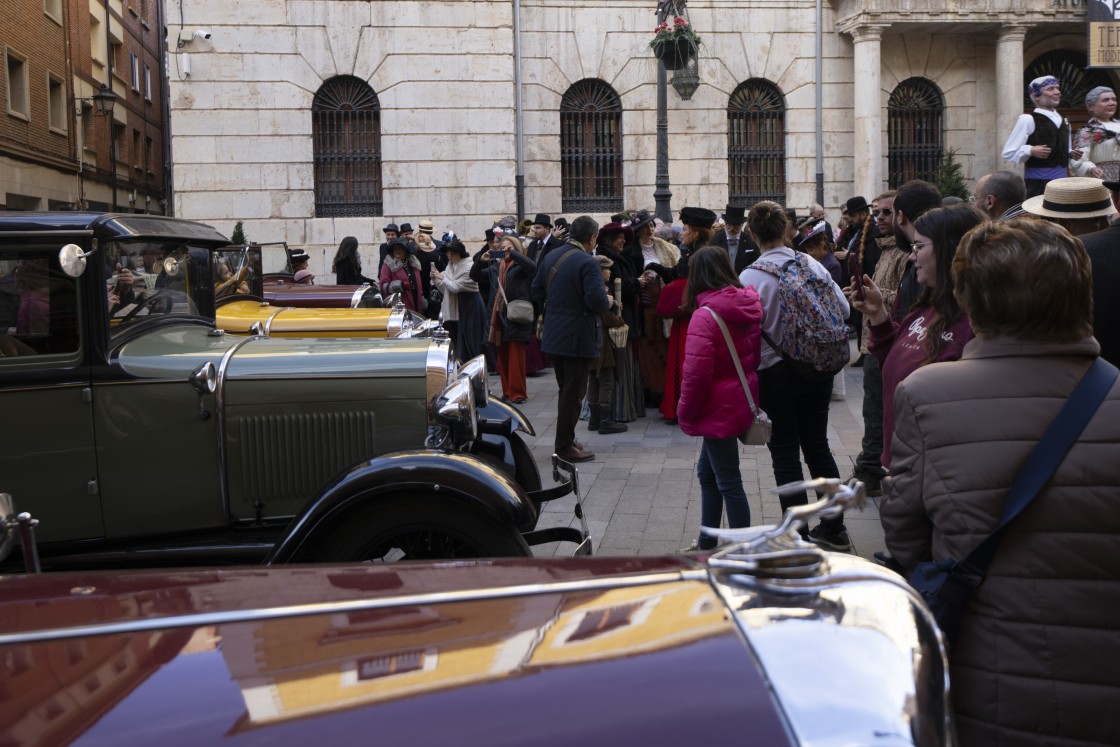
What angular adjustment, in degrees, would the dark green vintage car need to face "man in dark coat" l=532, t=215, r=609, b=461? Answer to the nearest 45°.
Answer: approximately 45° to its left

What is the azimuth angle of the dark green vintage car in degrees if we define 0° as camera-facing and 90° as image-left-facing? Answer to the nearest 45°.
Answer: approximately 270°

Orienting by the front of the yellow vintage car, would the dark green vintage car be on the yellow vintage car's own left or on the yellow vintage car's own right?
on the yellow vintage car's own right

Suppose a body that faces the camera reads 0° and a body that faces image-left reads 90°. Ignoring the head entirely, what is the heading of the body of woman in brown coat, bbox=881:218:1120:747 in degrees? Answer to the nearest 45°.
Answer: approximately 180°

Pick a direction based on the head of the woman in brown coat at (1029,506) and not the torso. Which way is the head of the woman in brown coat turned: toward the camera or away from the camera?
away from the camera

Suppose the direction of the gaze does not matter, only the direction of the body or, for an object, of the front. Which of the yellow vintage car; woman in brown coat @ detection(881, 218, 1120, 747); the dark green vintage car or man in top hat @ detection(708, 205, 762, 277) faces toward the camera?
the man in top hat

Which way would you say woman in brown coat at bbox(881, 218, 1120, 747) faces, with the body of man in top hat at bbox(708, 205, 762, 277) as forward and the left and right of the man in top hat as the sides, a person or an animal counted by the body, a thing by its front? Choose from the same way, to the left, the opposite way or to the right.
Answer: the opposite way

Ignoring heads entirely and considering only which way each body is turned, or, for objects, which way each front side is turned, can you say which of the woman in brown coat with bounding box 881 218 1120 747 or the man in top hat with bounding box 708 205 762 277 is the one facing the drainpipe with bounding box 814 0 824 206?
the woman in brown coat

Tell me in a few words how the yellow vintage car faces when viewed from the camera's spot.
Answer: facing to the right of the viewer
